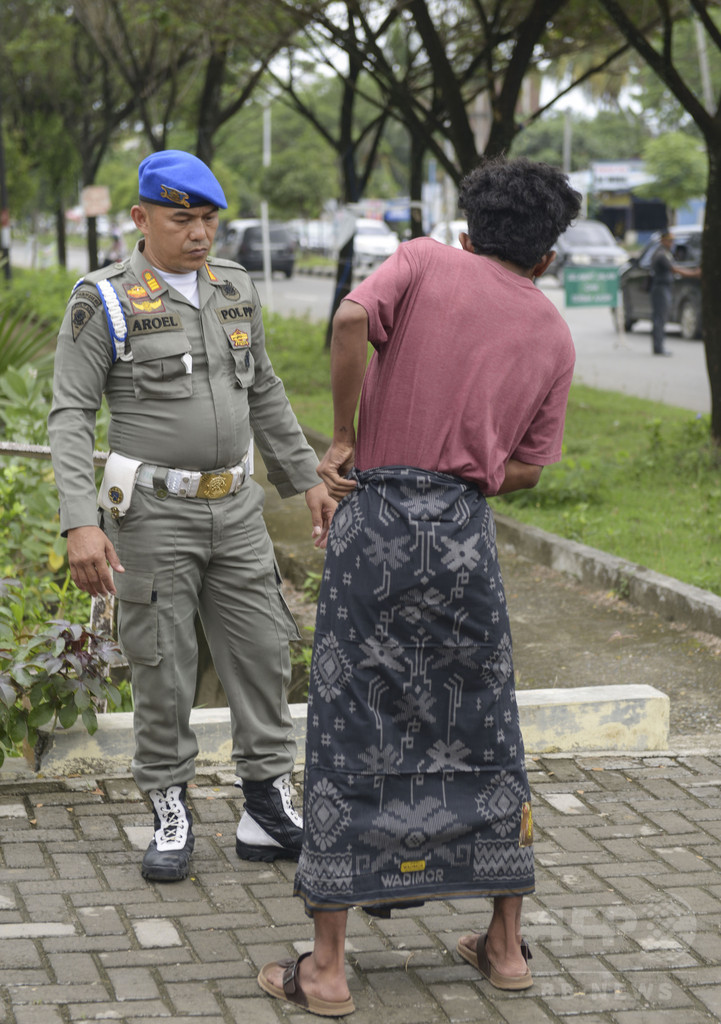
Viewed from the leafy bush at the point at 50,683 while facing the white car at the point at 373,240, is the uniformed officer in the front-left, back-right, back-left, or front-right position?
back-right

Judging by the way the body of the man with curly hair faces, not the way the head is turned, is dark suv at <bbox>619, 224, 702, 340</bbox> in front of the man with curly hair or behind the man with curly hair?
in front

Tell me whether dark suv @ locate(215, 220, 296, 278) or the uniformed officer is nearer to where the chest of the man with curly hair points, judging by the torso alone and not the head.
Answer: the dark suv

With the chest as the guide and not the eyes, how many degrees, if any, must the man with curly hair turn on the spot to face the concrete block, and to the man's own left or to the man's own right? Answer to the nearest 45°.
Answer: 0° — they already face it

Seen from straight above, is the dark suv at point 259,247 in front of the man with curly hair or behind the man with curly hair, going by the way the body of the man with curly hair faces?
in front

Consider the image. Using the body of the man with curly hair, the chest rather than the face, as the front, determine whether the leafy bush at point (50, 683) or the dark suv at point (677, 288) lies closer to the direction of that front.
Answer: the dark suv

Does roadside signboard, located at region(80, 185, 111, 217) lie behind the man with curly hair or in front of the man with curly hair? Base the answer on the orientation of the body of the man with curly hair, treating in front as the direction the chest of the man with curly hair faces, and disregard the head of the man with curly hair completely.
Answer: in front

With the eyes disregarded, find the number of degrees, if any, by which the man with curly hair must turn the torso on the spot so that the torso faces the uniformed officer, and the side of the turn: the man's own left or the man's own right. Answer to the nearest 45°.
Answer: approximately 45° to the man's own left

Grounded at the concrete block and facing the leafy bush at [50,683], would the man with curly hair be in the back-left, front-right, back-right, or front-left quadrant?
front-left

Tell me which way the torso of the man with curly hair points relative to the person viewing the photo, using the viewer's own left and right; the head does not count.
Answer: facing away from the viewer

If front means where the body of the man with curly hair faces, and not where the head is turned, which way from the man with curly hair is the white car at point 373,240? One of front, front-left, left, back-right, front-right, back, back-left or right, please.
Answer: front

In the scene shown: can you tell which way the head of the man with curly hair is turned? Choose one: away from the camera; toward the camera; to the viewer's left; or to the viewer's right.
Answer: away from the camera

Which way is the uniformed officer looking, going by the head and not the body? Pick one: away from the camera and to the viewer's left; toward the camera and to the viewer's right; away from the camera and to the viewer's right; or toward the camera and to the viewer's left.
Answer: toward the camera and to the viewer's right
